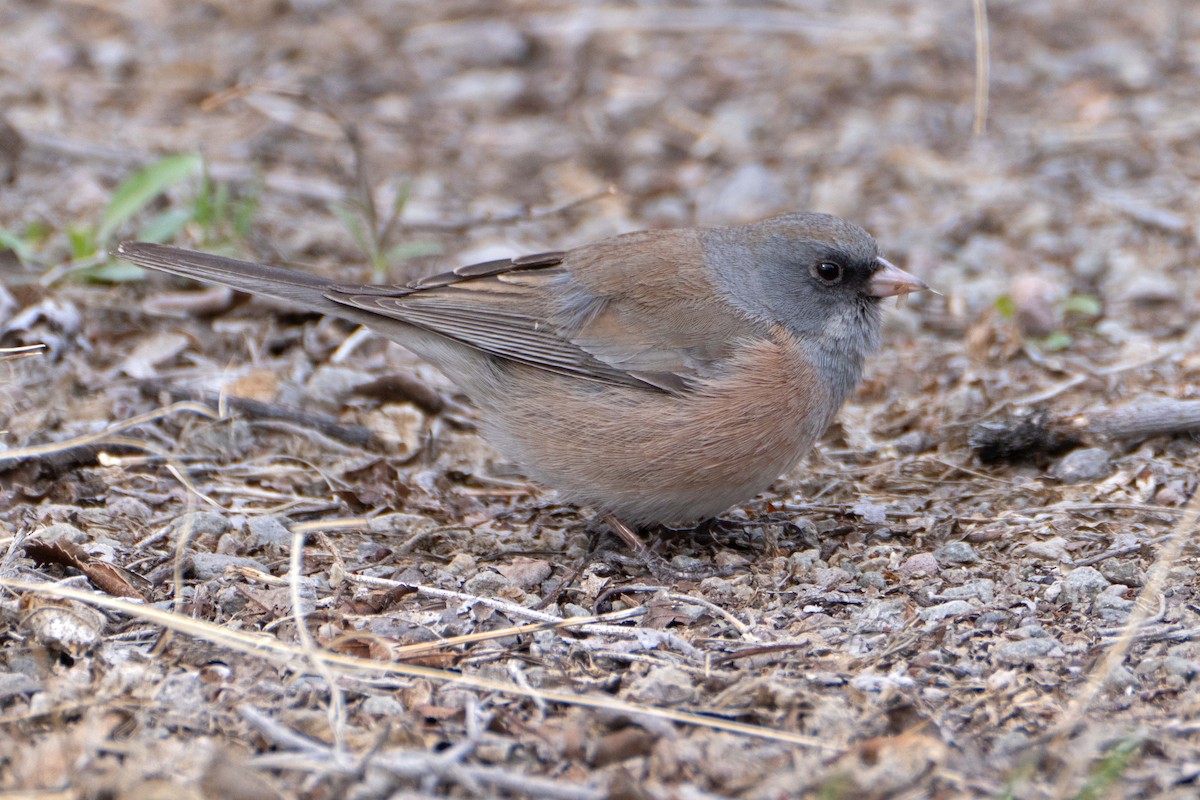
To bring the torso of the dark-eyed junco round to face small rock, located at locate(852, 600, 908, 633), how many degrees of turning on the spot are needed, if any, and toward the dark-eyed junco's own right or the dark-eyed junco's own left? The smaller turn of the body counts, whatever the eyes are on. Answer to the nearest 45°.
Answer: approximately 45° to the dark-eyed junco's own right

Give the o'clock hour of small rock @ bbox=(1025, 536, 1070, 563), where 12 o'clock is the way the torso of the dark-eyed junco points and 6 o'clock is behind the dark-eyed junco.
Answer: The small rock is roughly at 1 o'clock from the dark-eyed junco.

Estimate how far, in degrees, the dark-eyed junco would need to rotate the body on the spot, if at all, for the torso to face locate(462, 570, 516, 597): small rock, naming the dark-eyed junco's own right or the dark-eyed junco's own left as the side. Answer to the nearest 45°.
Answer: approximately 135° to the dark-eyed junco's own right

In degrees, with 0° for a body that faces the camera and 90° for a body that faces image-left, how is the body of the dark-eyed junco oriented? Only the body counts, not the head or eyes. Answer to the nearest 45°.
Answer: approximately 270°

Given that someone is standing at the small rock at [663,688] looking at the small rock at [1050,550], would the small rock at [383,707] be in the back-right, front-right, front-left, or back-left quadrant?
back-left

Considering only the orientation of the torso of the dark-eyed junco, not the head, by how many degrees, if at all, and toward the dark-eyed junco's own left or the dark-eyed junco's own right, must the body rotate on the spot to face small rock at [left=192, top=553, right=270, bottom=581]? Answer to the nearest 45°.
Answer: approximately 135° to the dark-eyed junco's own right

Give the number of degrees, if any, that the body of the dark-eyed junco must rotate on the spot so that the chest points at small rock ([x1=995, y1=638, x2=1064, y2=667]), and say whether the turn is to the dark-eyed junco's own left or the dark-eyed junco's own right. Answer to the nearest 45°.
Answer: approximately 45° to the dark-eyed junco's own right

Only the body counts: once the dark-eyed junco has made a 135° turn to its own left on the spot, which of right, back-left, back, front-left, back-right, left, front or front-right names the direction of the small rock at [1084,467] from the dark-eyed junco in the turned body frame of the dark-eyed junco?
back-right

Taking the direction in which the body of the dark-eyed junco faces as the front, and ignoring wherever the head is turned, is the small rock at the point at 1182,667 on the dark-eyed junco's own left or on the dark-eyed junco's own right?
on the dark-eyed junco's own right

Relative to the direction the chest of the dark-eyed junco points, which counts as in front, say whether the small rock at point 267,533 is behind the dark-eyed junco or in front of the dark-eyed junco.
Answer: behind

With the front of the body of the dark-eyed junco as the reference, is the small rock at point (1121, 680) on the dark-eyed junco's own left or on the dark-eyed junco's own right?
on the dark-eyed junco's own right

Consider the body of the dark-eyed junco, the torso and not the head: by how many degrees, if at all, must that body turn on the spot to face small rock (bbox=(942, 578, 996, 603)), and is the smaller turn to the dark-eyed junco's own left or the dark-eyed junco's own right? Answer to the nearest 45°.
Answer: approximately 45° to the dark-eyed junco's own right

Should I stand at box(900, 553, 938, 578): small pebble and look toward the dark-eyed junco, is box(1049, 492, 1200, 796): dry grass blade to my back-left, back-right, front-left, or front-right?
back-left
